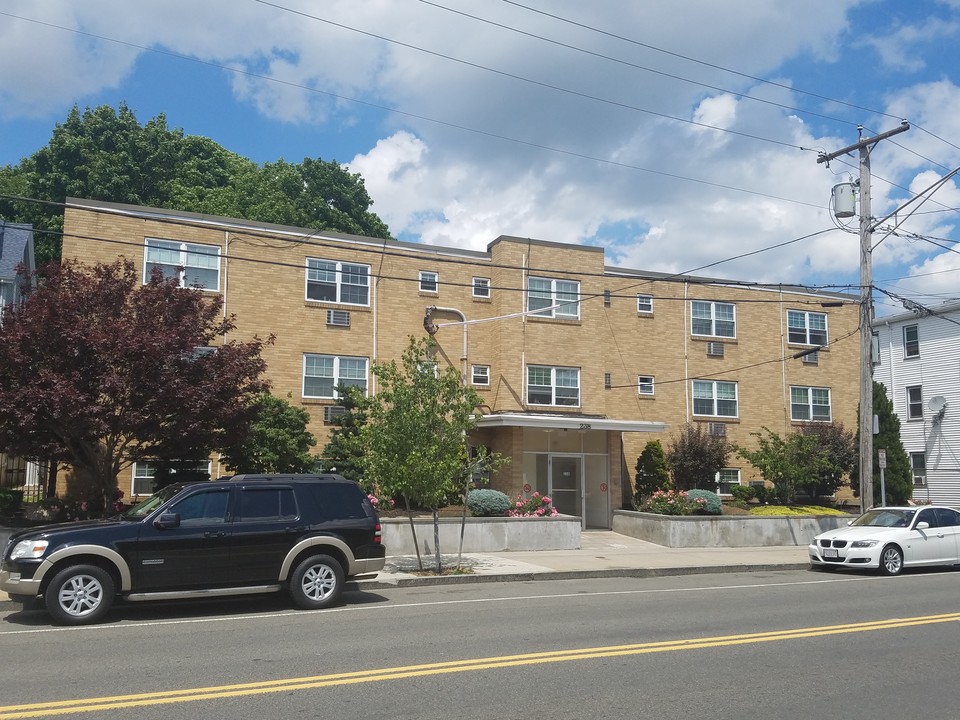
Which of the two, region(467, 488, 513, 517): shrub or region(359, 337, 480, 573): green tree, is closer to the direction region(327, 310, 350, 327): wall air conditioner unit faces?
the green tree

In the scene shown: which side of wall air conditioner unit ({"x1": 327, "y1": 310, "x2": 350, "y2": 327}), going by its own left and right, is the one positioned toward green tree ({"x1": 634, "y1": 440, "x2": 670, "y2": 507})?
left

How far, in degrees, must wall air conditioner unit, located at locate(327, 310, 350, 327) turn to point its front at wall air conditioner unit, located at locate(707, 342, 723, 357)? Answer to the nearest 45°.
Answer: approximately 90° to its left

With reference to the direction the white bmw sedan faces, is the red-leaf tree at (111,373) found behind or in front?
in front

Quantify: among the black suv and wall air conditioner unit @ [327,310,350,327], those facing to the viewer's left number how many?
1

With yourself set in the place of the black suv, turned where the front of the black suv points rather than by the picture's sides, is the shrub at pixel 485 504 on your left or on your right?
on your right

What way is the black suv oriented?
to the viewer's left

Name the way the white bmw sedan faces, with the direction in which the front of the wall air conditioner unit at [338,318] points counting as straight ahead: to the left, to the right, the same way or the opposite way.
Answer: to the right

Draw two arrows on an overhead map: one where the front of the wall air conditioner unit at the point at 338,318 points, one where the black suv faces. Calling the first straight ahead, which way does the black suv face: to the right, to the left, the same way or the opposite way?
to the right

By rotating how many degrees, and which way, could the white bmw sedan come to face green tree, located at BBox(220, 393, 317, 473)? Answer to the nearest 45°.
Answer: approximately 45° to its right

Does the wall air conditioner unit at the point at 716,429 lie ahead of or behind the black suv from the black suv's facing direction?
behind

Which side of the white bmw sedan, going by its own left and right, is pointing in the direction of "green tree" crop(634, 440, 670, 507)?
right

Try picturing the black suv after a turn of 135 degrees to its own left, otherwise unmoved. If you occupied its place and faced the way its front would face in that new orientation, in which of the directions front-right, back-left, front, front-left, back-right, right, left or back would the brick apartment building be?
left
